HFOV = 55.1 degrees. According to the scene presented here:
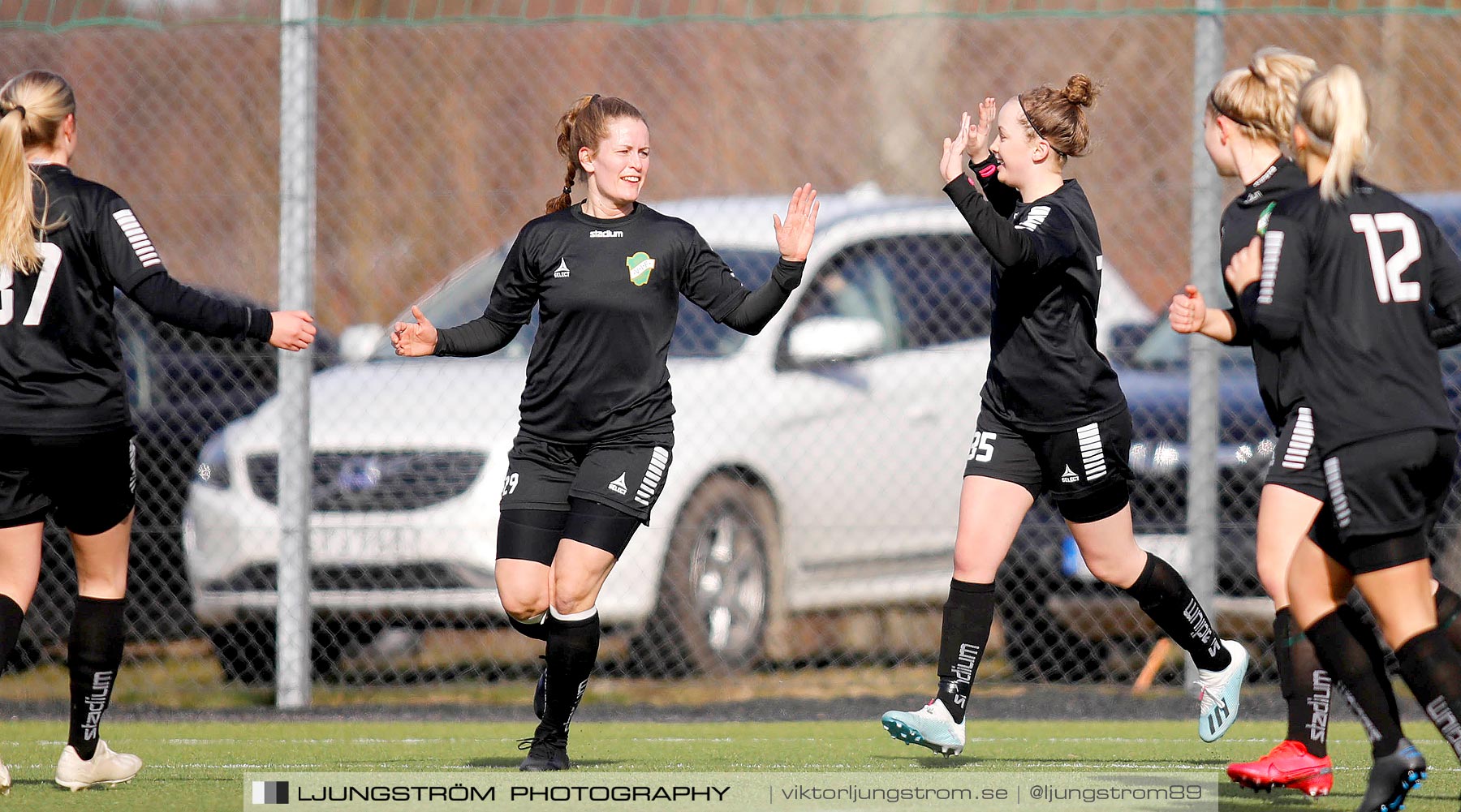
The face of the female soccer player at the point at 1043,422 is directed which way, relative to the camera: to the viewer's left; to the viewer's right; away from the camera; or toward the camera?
to the viewer's left

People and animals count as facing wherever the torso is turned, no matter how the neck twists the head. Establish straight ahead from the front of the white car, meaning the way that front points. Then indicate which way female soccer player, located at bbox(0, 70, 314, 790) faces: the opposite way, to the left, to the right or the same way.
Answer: the opposite way

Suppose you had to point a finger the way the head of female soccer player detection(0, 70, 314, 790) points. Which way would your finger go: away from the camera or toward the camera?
away from the camera

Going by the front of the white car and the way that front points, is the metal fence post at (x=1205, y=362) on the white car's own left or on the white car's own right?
on the white car's own left

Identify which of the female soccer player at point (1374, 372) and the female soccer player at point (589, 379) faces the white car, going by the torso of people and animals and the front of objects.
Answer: the female soccer player at point (1374, 372)

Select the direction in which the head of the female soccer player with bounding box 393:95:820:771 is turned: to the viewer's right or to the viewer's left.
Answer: to the viewer's right

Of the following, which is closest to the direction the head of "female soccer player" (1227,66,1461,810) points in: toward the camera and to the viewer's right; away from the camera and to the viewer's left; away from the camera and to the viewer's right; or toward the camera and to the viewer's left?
away from the camera and to the viewer's left

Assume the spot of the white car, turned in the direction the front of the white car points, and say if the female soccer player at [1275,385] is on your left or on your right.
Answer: on your left

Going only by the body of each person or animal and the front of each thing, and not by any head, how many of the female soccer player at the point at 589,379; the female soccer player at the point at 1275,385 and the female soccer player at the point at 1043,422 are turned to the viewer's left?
2

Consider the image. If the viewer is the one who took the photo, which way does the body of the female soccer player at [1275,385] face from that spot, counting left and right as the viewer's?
facing to the left of the viewer

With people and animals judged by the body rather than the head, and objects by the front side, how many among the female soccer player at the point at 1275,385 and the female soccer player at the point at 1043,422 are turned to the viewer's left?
2

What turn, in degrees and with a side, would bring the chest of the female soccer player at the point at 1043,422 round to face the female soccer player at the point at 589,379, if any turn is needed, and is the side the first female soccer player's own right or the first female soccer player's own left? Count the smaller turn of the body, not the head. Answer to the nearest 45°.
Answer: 0° — they already face them
